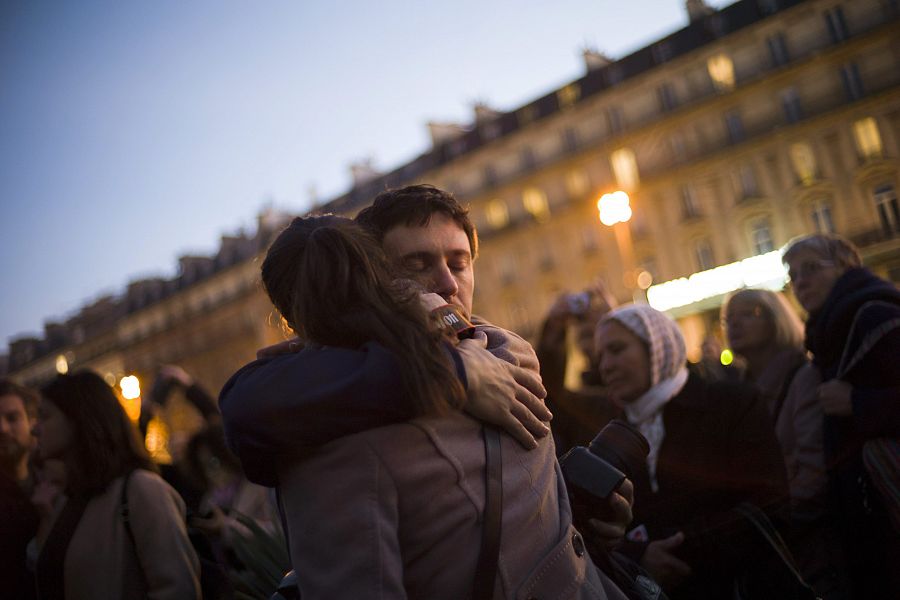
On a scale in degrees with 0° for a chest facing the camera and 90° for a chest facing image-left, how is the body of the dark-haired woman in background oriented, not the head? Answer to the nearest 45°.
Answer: approximately 90°

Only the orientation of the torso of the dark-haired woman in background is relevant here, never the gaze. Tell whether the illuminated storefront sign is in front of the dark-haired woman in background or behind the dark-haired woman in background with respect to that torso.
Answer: behind

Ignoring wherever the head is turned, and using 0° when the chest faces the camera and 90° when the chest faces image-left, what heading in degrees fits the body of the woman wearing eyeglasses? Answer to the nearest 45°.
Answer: approximately 45°

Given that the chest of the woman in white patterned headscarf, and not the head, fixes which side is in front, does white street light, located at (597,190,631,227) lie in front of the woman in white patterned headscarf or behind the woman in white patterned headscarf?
behind

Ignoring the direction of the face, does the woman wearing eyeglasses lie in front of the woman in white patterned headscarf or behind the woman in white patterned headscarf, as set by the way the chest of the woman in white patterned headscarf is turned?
behind

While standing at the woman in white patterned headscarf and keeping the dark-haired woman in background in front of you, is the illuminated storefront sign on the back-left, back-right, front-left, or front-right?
back-right

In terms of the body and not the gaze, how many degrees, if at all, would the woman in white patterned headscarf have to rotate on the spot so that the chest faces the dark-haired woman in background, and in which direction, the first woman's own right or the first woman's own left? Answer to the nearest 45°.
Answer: approximately 45° to the first woman's own right

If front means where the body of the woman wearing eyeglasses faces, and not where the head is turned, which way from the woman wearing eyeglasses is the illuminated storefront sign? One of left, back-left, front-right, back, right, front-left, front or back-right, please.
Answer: back-right
